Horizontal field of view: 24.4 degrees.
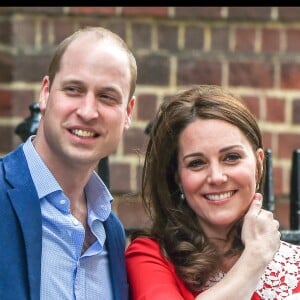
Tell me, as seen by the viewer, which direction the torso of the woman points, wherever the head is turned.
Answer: toward the camera

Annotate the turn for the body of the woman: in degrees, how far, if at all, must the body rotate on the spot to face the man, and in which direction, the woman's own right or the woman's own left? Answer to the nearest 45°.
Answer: approximately 45° to the woman's own right
